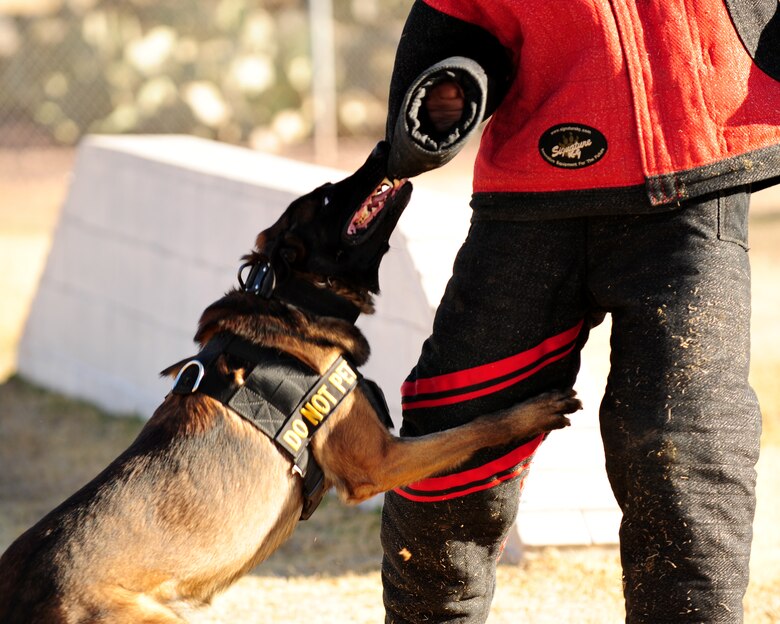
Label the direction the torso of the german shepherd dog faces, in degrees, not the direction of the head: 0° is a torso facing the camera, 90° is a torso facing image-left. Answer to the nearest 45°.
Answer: approximately 270°

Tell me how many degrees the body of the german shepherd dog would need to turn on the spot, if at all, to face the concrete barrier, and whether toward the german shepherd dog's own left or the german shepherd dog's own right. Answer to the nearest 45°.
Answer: approximately 90° to the german shepherd dog's own left
